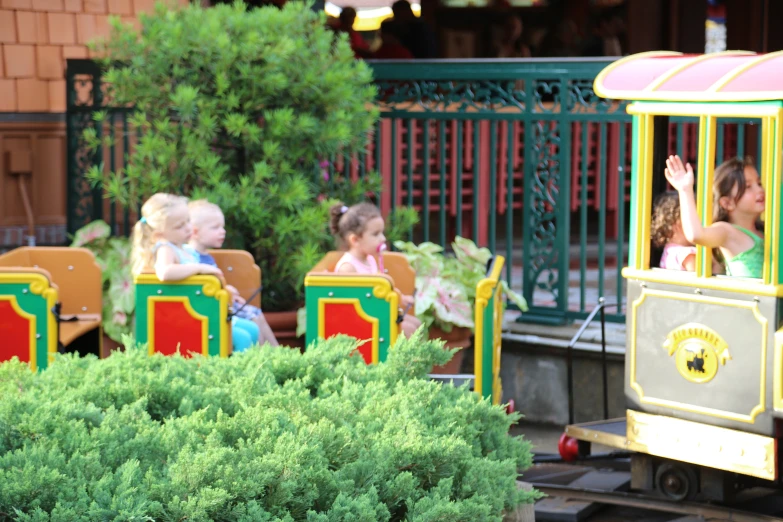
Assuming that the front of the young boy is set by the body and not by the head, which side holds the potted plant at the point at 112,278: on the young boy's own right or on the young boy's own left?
on the young boy's own left

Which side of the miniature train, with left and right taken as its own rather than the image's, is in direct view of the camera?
right

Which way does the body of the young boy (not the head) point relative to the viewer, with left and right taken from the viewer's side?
facing to the right of the viewer
